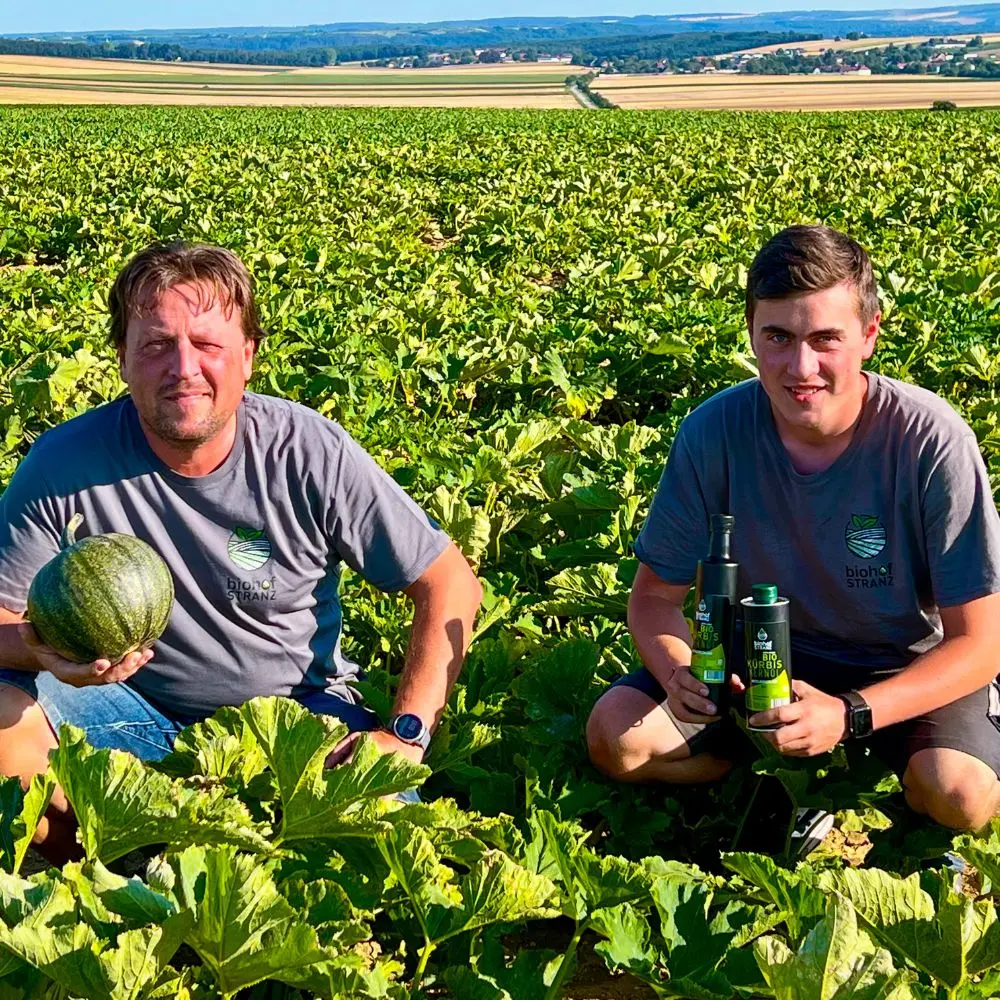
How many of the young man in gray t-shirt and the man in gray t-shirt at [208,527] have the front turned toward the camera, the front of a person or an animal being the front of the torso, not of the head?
2

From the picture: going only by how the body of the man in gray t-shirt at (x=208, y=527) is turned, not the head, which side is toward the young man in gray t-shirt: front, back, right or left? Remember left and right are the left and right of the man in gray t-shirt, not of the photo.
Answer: left

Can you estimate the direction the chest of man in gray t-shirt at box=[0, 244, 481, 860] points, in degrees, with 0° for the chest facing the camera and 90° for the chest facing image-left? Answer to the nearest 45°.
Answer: approximately 0°

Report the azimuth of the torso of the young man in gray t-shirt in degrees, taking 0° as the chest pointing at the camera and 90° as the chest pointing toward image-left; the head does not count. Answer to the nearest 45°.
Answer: approximately 0°

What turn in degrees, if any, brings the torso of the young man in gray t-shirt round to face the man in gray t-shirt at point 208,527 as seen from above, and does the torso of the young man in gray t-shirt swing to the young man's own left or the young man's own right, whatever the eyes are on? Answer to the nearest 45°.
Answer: approximately 90° to the young man's own right
